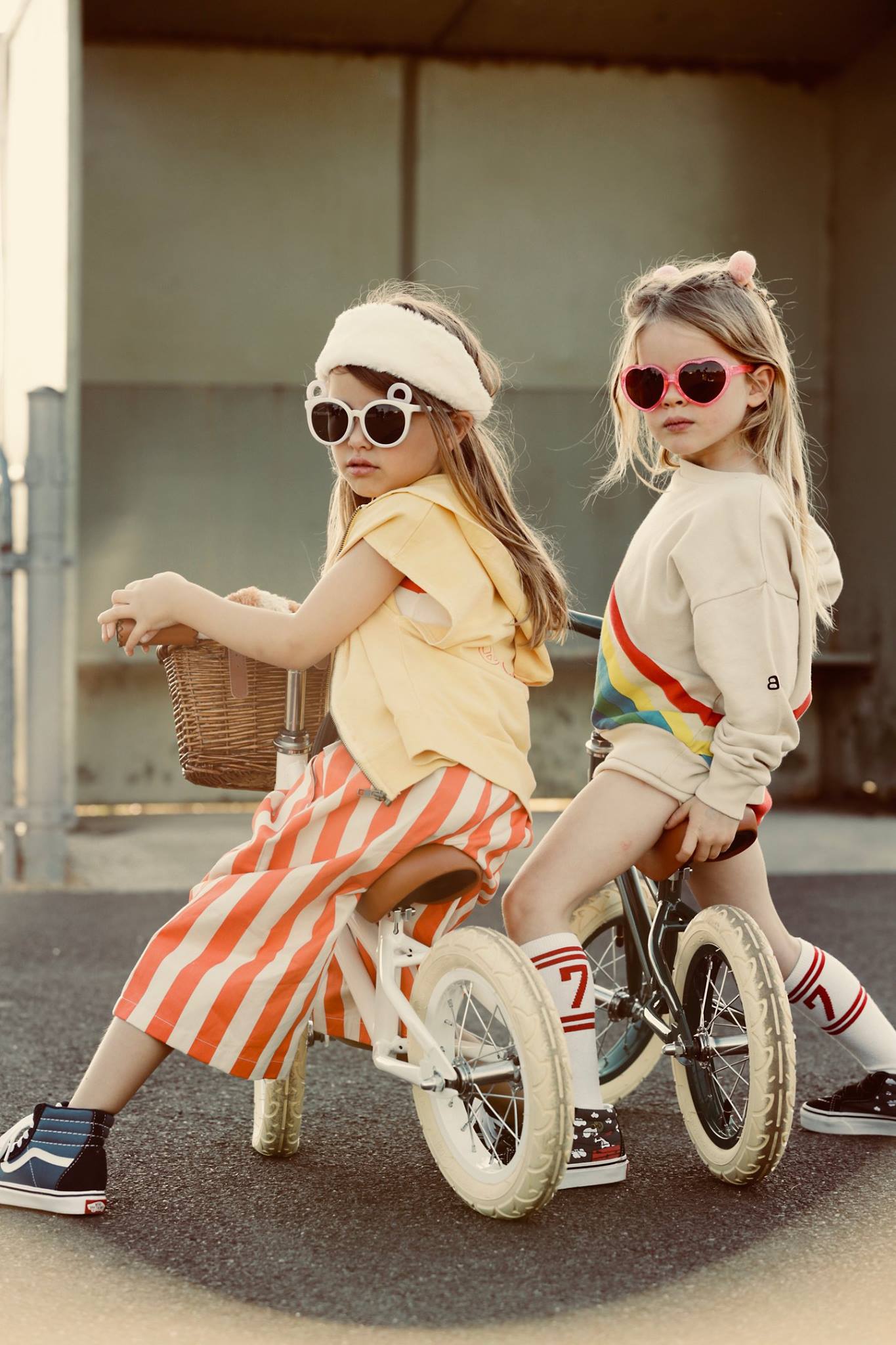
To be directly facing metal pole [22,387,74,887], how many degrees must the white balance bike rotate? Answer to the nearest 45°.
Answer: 0° — it already faces it

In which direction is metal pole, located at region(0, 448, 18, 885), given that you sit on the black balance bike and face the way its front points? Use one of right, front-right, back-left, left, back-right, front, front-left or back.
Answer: front

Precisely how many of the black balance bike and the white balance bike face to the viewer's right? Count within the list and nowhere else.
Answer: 0

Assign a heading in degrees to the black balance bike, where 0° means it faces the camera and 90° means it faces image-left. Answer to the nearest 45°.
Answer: approximately 135°

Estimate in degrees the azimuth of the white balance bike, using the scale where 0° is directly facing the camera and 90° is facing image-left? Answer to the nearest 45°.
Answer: approximately 135°

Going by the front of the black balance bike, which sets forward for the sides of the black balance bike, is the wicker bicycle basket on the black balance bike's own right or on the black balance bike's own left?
on the black balance bike's own left

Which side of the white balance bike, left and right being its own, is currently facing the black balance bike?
right

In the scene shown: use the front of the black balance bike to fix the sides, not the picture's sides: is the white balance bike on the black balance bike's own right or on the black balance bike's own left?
on the black balance bike's own left
